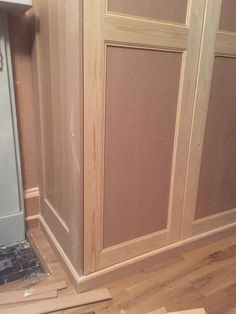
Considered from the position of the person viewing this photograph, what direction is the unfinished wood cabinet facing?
facing the viewer and to the right of the viewer
